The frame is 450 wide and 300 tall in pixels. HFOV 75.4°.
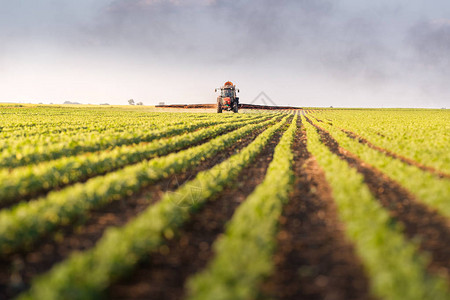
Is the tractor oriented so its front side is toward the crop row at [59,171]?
yes

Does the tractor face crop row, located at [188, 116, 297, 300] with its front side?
yes

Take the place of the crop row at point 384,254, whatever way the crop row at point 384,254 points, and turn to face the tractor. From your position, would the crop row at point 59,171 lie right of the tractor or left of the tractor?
left

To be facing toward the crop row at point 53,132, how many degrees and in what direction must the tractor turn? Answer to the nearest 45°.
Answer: approximately 45° to its right

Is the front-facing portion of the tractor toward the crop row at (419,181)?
yes

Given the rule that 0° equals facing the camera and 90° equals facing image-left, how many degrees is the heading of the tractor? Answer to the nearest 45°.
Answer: approximately 0°

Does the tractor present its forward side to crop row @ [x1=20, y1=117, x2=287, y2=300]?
yes

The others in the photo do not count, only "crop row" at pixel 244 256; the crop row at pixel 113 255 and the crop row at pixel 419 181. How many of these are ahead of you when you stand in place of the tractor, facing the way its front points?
3
